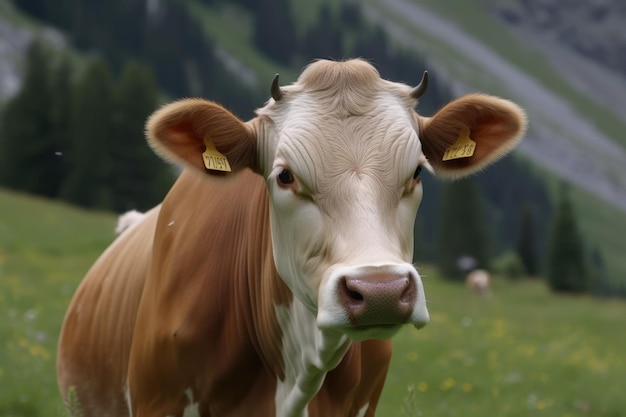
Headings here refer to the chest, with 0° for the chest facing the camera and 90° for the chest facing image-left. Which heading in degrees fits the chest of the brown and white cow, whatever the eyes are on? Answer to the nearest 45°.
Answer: approximately 315°
